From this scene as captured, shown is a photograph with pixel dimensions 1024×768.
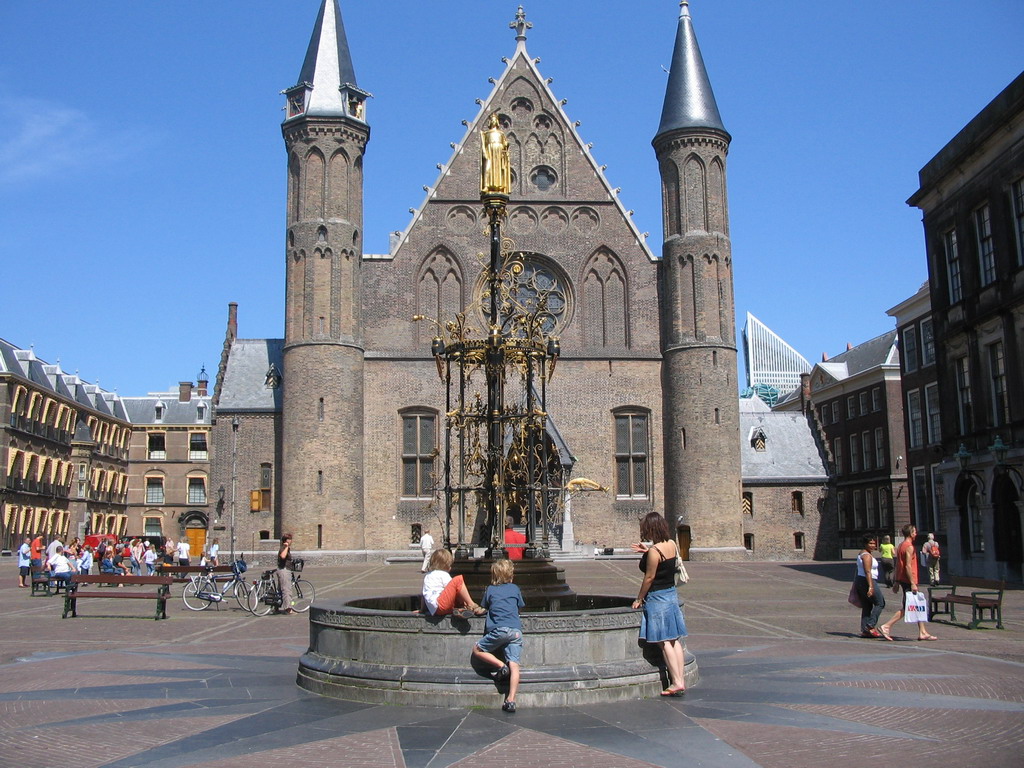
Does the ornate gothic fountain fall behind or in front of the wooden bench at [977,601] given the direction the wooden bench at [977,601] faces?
in front

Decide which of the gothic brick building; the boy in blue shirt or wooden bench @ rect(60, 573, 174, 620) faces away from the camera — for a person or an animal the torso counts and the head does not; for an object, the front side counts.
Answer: the boy in blue shirt

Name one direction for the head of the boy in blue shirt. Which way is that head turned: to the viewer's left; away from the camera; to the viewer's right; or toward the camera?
away from the camera

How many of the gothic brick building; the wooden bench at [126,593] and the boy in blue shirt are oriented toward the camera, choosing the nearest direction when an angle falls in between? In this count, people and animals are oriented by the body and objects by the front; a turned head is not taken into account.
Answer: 2

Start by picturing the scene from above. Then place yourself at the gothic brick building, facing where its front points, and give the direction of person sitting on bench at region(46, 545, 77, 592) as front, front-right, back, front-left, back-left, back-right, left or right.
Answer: front-right

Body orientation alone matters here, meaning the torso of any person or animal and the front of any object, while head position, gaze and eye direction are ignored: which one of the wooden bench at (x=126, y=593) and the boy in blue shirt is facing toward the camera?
the wooden bench

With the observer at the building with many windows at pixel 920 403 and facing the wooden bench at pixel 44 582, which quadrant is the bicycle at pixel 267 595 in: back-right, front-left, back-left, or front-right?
front-left

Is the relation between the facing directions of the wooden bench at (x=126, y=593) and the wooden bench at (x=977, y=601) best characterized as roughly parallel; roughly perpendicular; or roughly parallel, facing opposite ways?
roughly perpendicular

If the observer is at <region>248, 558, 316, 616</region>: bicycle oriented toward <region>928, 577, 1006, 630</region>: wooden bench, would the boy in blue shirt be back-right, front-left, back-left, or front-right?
front-right

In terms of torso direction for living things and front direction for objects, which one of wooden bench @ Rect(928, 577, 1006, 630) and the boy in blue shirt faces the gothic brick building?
the boy in blue shirt

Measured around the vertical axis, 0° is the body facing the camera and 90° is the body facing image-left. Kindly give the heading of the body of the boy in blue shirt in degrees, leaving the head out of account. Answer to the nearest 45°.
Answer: approximately 180°

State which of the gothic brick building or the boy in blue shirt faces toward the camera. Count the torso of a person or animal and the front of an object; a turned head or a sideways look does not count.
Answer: the gothic brick building

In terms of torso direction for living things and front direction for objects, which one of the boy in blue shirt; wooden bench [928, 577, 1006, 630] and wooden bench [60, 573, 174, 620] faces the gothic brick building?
the boy in blue shirt

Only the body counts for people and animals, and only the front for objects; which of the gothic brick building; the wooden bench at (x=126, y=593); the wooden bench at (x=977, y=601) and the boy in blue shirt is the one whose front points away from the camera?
the boy in blue shirt

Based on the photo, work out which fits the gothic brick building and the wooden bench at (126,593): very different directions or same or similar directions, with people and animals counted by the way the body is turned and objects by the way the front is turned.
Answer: same or similar directions

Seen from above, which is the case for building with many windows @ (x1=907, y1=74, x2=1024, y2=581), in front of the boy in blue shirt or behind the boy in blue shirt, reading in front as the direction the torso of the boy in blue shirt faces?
in front

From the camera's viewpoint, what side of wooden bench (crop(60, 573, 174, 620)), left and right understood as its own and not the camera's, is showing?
front

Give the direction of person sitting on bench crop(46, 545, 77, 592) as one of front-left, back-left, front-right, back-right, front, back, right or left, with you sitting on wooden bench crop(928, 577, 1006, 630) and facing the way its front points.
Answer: front-right

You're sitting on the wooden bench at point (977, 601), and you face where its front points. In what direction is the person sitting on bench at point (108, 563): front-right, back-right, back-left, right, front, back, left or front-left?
front-right

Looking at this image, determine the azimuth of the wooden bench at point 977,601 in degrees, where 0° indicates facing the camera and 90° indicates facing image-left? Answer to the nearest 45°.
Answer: approximately 45°
